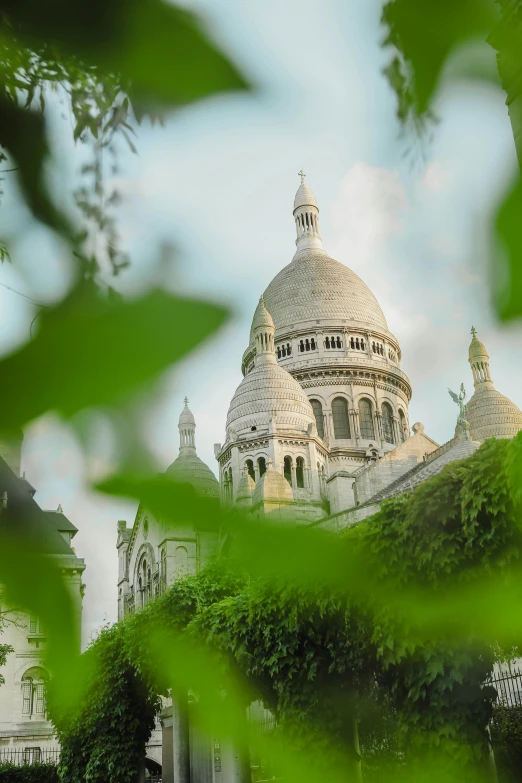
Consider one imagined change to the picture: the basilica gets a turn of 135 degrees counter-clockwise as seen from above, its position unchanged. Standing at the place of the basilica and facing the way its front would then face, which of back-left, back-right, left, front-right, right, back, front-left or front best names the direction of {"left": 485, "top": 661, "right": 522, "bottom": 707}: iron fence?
front

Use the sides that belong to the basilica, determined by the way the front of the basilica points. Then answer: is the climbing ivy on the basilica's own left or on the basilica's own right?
on the basilica's own left

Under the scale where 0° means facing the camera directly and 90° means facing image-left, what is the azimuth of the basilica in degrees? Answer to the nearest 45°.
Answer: approximately 135°

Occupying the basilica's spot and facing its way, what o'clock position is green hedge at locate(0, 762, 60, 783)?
The green hedge is roughly at 9 o'clock from the basilica.

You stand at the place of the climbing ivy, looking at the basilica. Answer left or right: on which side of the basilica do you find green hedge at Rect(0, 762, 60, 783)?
left
